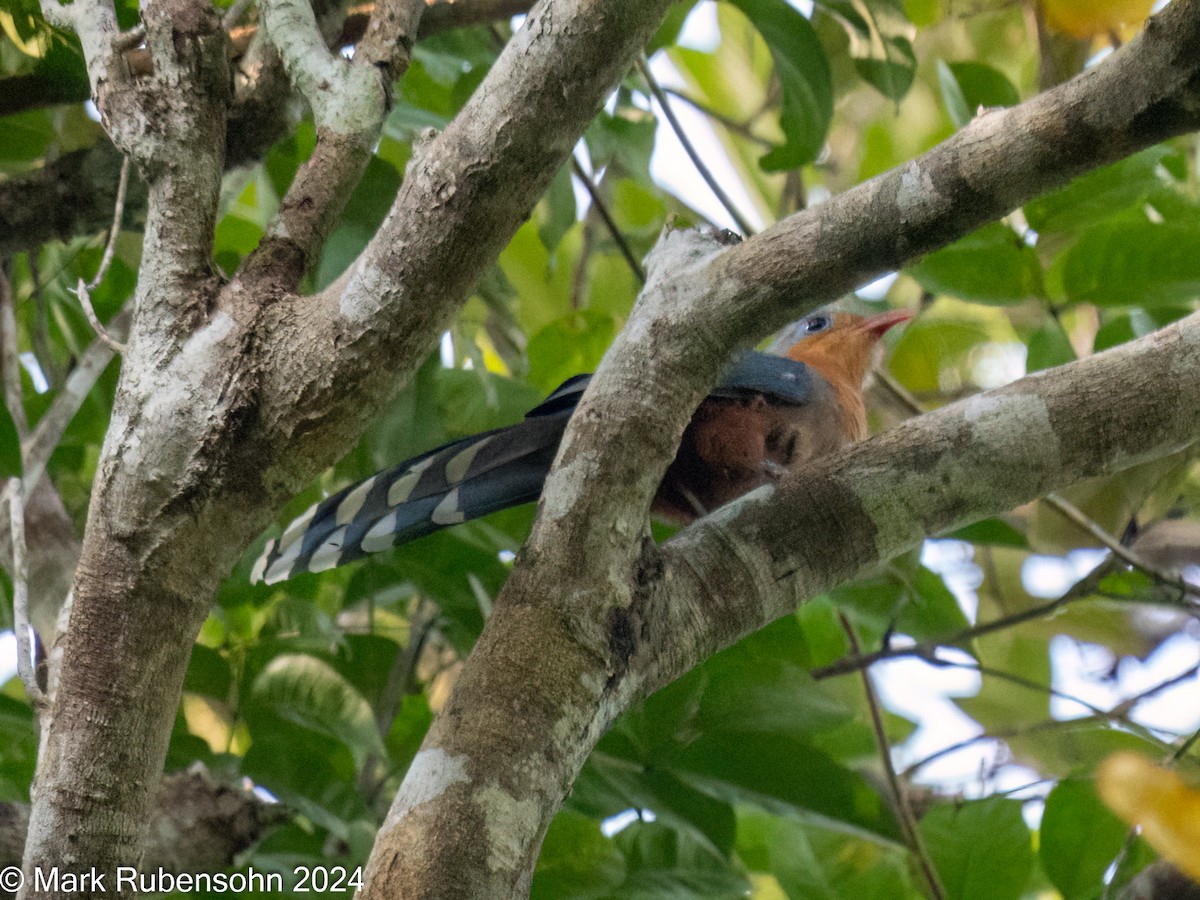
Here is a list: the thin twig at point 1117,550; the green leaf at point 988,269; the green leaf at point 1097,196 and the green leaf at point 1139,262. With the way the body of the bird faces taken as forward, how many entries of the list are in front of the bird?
4

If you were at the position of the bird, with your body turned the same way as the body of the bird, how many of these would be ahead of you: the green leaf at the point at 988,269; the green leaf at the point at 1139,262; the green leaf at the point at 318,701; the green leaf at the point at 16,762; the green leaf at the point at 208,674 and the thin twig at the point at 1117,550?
3

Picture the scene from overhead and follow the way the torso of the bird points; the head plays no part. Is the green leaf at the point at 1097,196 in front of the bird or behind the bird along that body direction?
in front

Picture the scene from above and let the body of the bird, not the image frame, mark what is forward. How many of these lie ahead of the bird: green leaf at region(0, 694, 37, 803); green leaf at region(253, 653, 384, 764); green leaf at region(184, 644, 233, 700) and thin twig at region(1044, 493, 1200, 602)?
1

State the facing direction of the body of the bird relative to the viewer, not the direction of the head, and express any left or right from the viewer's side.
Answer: facing to the right of the viewer

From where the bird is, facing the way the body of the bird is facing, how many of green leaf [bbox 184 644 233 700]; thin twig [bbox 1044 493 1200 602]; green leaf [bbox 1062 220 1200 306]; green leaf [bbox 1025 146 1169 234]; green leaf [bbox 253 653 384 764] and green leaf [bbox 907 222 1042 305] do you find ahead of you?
4

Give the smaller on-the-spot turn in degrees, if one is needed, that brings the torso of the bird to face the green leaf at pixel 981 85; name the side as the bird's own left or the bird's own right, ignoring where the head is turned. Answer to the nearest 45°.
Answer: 0° — it already faces it

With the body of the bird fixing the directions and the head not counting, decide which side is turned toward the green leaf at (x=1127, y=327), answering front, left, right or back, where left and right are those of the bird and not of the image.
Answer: front

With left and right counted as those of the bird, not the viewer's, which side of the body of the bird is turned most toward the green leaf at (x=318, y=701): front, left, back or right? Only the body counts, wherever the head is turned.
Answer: back

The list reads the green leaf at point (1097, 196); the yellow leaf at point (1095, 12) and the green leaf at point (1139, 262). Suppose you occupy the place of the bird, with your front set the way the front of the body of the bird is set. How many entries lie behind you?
0

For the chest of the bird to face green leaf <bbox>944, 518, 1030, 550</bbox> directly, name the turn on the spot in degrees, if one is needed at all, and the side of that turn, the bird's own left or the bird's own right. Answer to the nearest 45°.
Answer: approximately 45° to the bird's own left

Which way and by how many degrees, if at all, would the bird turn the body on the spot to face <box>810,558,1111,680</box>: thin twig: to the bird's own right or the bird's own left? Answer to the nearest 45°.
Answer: approximately 45° to the bird's own left

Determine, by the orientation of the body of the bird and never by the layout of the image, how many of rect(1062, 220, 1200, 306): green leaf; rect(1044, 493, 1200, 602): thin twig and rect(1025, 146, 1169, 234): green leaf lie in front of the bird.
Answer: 3
